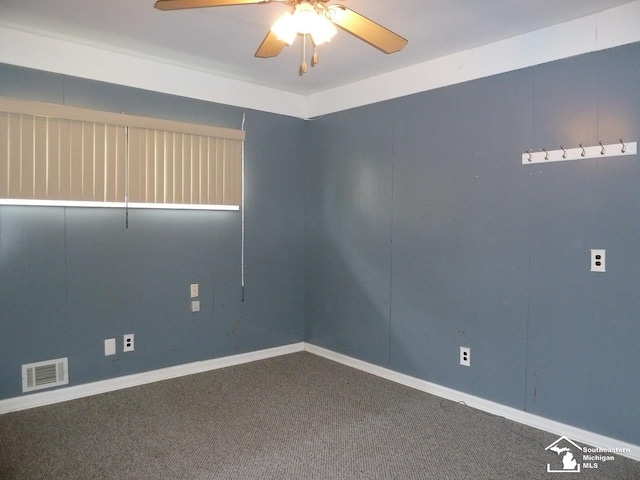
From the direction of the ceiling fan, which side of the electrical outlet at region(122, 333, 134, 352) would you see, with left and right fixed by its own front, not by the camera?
front

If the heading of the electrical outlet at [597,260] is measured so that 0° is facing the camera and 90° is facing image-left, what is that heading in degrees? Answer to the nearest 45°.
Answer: approximately 0°

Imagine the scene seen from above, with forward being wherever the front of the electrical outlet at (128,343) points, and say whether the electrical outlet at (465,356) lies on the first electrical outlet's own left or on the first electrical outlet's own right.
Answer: on the first electrical outlet's own left

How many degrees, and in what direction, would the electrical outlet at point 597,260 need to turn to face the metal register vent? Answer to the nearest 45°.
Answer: approximately 45° to its right

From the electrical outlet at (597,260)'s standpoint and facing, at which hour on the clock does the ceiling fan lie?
The ceiling fan is roughly at 1 o'clock from the electrical outlet.

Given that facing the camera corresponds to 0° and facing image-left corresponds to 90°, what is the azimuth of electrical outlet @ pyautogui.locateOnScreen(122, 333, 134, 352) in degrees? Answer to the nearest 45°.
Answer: approximately 0°

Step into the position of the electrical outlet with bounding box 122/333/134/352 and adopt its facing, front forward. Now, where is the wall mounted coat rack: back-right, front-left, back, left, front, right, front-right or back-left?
front-left
